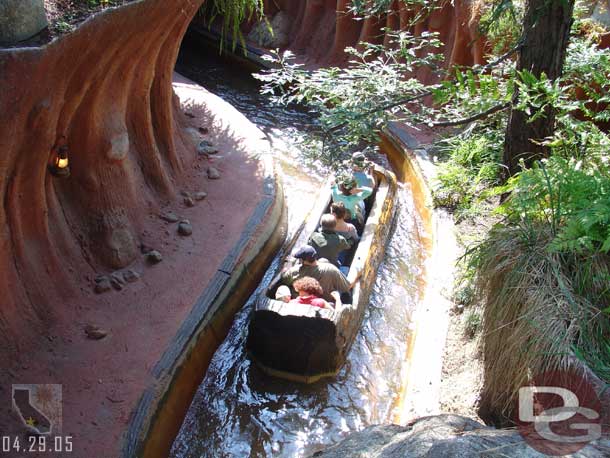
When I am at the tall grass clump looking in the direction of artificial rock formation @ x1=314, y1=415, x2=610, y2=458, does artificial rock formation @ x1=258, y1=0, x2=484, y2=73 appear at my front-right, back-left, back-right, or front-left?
back-right
